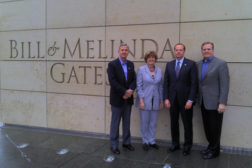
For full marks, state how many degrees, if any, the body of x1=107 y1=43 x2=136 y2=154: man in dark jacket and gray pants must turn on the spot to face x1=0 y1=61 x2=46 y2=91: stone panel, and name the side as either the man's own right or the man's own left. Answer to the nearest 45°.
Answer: approximately 180°

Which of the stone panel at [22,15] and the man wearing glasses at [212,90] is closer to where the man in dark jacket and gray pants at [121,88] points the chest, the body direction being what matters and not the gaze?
the man wearing glasses

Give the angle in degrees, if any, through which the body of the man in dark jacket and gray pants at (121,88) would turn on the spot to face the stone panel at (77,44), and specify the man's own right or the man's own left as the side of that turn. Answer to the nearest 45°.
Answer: approximately 180°

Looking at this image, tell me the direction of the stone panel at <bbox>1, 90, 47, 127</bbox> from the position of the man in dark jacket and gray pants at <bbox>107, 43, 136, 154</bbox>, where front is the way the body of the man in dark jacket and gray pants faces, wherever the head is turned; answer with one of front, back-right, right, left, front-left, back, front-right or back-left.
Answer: back

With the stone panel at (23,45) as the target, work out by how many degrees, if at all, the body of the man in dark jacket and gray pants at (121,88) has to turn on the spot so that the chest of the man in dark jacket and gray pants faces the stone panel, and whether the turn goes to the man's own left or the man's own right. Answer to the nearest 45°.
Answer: approximately 180°

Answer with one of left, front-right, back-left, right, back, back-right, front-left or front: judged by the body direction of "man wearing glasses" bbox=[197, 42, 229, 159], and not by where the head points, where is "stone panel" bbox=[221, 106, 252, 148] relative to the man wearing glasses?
back

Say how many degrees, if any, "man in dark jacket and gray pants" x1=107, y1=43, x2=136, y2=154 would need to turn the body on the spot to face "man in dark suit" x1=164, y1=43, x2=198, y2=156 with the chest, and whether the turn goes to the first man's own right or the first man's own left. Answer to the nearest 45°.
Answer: approximately 45° to the first man's own left

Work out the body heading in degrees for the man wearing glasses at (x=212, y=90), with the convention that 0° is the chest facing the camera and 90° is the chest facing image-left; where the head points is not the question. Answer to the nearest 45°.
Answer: approximately 45°

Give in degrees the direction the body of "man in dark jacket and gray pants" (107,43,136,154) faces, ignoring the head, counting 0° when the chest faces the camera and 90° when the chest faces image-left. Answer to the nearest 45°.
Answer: approximately 315°

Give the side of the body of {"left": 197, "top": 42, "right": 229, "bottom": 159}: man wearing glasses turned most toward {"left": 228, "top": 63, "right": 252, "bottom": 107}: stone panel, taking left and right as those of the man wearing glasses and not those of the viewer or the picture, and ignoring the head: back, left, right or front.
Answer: back
